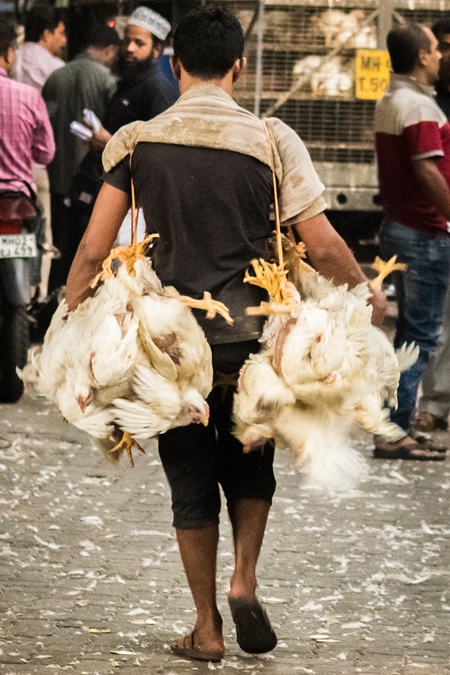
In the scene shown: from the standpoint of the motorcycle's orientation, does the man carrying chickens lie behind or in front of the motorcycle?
behind

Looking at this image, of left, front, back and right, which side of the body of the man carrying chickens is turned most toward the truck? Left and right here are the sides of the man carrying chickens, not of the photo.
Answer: front

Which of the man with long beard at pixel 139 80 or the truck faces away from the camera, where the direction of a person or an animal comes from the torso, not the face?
the truck

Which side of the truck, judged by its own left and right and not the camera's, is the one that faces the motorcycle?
back

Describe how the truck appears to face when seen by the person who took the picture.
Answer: facing away from the viewer

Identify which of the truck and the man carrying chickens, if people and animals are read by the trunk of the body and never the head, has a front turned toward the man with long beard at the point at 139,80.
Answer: the man carrying chickens

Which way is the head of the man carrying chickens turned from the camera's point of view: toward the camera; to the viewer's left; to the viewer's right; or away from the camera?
away from the camera

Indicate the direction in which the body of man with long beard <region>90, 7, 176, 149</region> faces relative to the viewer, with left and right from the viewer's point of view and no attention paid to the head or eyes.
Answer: facing the viewer and to the left of the viewer

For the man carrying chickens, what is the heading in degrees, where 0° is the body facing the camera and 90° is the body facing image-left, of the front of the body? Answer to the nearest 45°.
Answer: approximately 180°

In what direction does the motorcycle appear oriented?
away from the camera

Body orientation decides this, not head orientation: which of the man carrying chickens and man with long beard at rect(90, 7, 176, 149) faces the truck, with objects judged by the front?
the man carrying chickens

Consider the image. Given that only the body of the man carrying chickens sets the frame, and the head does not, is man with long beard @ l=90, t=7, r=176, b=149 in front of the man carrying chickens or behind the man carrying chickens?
in front

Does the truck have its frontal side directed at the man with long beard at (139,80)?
no
